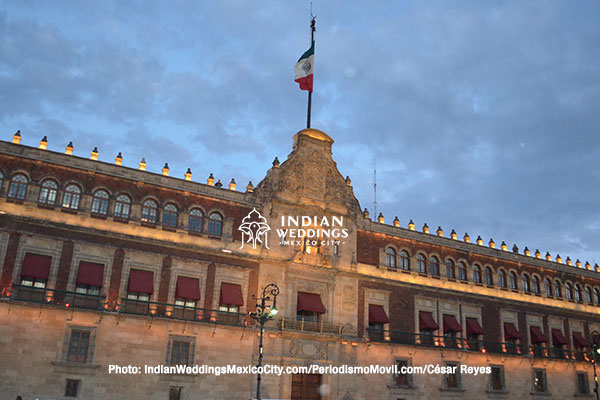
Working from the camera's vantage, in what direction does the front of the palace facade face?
facing the viewer and to the right of the viewer
